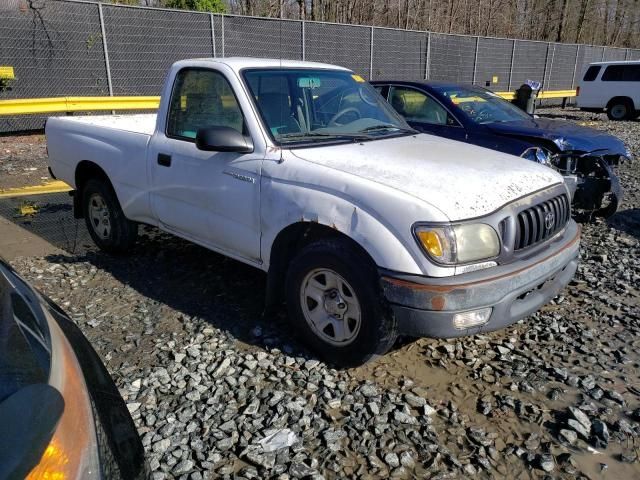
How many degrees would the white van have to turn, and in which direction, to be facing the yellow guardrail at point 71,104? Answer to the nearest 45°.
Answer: approximately 135° to its right

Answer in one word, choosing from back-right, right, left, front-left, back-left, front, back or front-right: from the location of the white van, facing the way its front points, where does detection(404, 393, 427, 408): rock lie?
right

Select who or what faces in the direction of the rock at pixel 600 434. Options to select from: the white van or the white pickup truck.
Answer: the white pickup truck

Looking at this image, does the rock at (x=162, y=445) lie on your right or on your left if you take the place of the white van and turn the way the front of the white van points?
on your right

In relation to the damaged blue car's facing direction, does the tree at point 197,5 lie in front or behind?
behind

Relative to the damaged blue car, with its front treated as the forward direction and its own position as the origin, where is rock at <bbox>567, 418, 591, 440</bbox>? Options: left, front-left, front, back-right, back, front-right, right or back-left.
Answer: front-right

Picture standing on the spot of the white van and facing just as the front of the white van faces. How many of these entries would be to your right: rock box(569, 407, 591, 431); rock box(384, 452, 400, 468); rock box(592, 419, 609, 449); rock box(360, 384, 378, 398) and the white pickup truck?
5

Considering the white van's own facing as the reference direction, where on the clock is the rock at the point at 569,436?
The rock is roughly at 3 o'clock from the white van.

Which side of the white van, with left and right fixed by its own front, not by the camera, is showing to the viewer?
right

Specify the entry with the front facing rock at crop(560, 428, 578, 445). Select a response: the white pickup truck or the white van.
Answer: the white pickup truck

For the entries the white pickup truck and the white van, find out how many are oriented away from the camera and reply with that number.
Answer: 0

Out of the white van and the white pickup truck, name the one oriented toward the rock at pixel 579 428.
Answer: the white pickup truck
